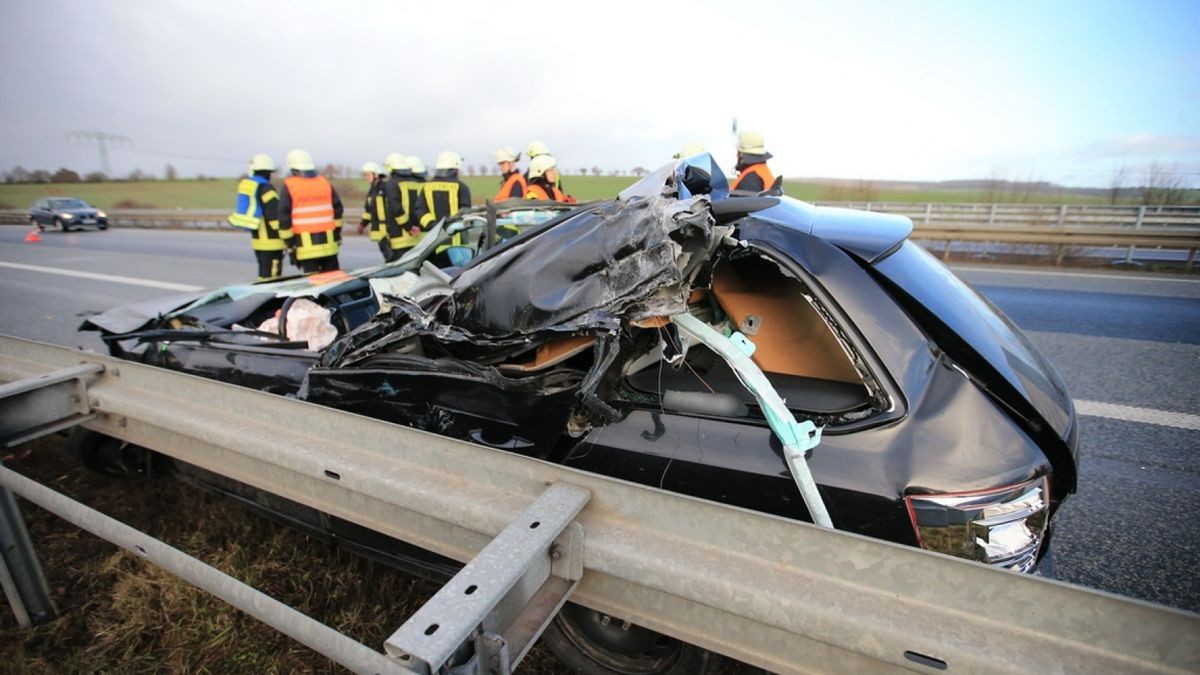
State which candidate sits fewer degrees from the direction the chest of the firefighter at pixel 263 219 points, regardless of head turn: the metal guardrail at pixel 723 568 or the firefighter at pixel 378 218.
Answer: the firefighter

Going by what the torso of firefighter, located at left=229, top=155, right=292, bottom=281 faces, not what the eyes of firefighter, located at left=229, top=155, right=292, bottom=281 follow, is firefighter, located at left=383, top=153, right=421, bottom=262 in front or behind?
in front

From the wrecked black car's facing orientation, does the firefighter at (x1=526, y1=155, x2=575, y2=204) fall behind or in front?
in front

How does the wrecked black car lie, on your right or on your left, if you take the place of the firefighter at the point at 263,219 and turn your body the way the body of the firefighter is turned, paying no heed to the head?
on your right

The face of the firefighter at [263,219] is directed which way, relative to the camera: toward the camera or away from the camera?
away from the camera

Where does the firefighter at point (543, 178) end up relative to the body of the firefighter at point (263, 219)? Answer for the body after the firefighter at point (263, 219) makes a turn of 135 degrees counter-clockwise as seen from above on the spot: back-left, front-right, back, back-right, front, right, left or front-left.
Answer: back

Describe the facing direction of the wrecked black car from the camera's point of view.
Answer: facing away from the viewer and to the left of the viewer

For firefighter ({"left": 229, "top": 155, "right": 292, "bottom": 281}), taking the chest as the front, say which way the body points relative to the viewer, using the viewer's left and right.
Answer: facing away from the viewer and to the right of the viewer

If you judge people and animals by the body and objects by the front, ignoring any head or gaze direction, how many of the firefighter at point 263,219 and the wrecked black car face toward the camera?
0

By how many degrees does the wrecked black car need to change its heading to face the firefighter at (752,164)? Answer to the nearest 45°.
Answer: approximately 45° to its right

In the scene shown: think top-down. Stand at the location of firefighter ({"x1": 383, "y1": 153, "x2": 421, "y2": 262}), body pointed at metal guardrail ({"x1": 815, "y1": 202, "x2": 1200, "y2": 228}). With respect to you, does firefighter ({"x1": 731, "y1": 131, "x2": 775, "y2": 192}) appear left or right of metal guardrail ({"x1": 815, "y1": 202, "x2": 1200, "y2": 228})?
right
